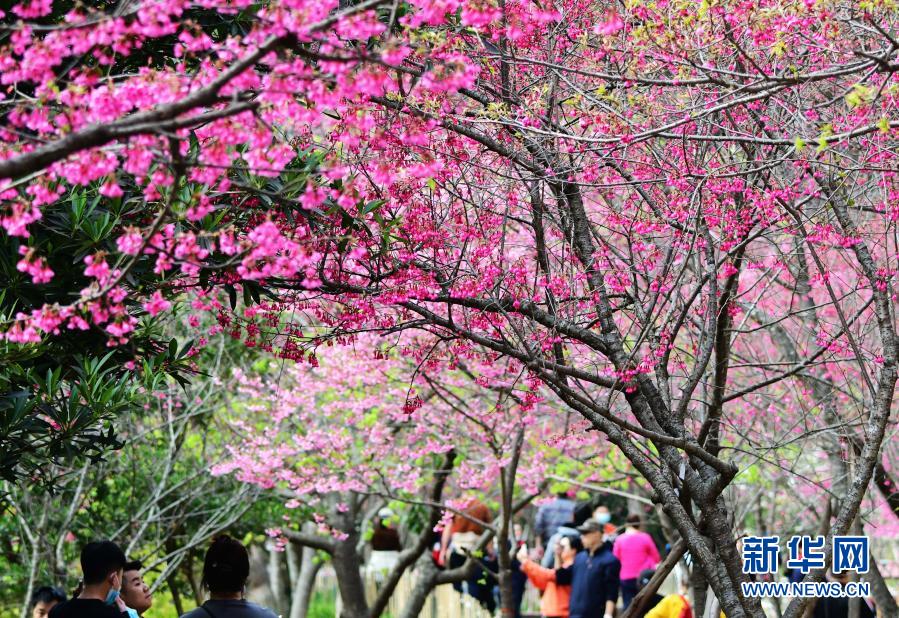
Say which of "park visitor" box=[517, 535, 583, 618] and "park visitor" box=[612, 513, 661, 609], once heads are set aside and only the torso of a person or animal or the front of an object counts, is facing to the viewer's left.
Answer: "park visitor" box=[517, 535, 583, 618]

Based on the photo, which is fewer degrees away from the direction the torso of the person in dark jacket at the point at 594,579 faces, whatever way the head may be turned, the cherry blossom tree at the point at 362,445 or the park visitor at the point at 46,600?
the park visitor

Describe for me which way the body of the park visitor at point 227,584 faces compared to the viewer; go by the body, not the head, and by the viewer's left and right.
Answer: facing away from the viewer

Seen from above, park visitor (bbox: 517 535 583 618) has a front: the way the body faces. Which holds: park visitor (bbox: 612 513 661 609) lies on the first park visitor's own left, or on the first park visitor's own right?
on the first park visitor's own right

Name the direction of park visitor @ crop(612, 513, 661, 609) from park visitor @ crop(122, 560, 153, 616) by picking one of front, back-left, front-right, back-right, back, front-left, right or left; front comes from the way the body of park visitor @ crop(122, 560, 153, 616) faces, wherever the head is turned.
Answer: left

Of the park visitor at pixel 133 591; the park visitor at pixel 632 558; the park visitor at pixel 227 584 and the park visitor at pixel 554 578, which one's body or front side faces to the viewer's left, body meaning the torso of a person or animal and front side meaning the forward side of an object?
the park visitor at pixel 554 578

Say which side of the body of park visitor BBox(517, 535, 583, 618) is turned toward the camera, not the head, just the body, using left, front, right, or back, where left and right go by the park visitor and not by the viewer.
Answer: left

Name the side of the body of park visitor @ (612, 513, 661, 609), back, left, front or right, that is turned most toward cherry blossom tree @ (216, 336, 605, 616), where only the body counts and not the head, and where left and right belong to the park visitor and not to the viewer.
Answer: left

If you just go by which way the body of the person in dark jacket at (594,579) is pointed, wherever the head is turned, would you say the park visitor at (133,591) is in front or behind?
in front

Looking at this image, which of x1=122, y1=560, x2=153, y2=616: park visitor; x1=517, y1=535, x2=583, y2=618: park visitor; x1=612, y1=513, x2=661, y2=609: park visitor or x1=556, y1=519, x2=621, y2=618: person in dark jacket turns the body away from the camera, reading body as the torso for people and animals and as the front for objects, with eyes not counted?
x1=612, y1=513, x2=661, y2=609: park visitor

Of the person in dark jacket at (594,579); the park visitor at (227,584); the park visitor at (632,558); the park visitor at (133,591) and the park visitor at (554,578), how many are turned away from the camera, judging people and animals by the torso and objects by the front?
2

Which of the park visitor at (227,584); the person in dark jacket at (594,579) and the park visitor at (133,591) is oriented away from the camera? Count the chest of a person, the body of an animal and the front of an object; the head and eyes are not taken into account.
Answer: the park visitor at (227,584)

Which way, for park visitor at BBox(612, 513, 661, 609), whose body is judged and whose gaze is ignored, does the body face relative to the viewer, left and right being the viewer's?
facing away from the viewer
